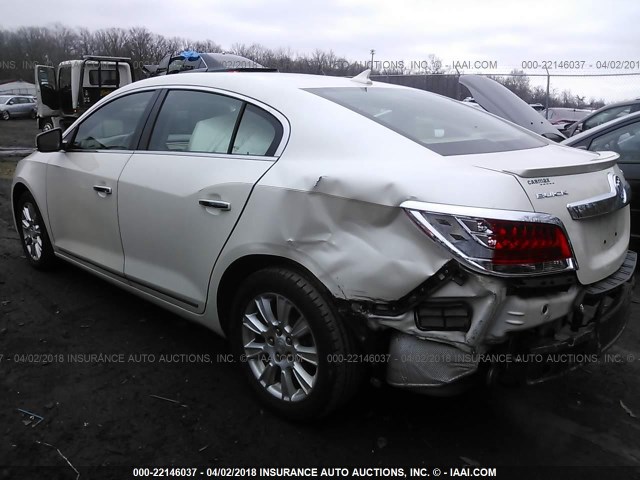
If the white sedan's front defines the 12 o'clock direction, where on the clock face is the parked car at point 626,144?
The parked car is roughly at 3 o'clock from the white sedan.

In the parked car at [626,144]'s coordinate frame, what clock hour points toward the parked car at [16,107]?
the parked car at [16,107] is roughly at 1 o'clock from the parked car at [626,144].

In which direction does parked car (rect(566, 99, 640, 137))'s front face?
to the viewer's left

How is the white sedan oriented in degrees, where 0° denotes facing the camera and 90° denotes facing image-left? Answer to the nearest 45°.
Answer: approximately 135°

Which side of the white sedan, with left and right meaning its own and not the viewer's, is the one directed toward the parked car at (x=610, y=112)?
right

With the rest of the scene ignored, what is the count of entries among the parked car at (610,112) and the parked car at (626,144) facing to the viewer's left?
2

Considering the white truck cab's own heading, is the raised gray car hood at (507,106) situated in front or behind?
behind

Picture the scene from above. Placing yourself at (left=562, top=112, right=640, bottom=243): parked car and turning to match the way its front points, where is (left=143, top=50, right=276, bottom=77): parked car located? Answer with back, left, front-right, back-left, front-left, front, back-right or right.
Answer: front-right
